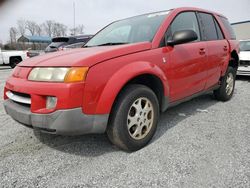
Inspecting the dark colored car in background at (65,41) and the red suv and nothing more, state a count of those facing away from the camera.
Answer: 0

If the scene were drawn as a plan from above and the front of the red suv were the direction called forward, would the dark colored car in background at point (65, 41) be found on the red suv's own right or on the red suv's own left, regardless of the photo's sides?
on the red suv's own right

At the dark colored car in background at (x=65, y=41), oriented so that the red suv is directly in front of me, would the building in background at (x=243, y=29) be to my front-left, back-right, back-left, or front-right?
back-left

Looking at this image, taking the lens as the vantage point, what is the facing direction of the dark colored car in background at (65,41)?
facing the viewer and to the left of the viewer

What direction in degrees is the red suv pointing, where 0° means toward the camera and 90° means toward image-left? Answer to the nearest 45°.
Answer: approximately 45°

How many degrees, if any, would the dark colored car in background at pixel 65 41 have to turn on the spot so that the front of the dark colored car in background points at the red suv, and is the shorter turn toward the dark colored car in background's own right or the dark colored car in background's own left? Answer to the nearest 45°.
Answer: approximately 45° to the dark colored car in background's own left

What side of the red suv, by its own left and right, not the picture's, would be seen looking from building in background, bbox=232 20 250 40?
back
